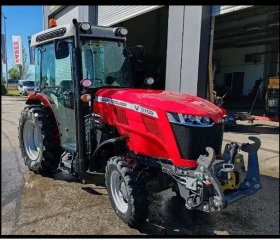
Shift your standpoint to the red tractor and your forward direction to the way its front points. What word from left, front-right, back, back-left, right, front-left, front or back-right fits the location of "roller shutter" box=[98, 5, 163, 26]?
back-left

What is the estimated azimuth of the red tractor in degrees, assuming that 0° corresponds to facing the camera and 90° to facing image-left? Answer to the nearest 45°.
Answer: approximately 315°
